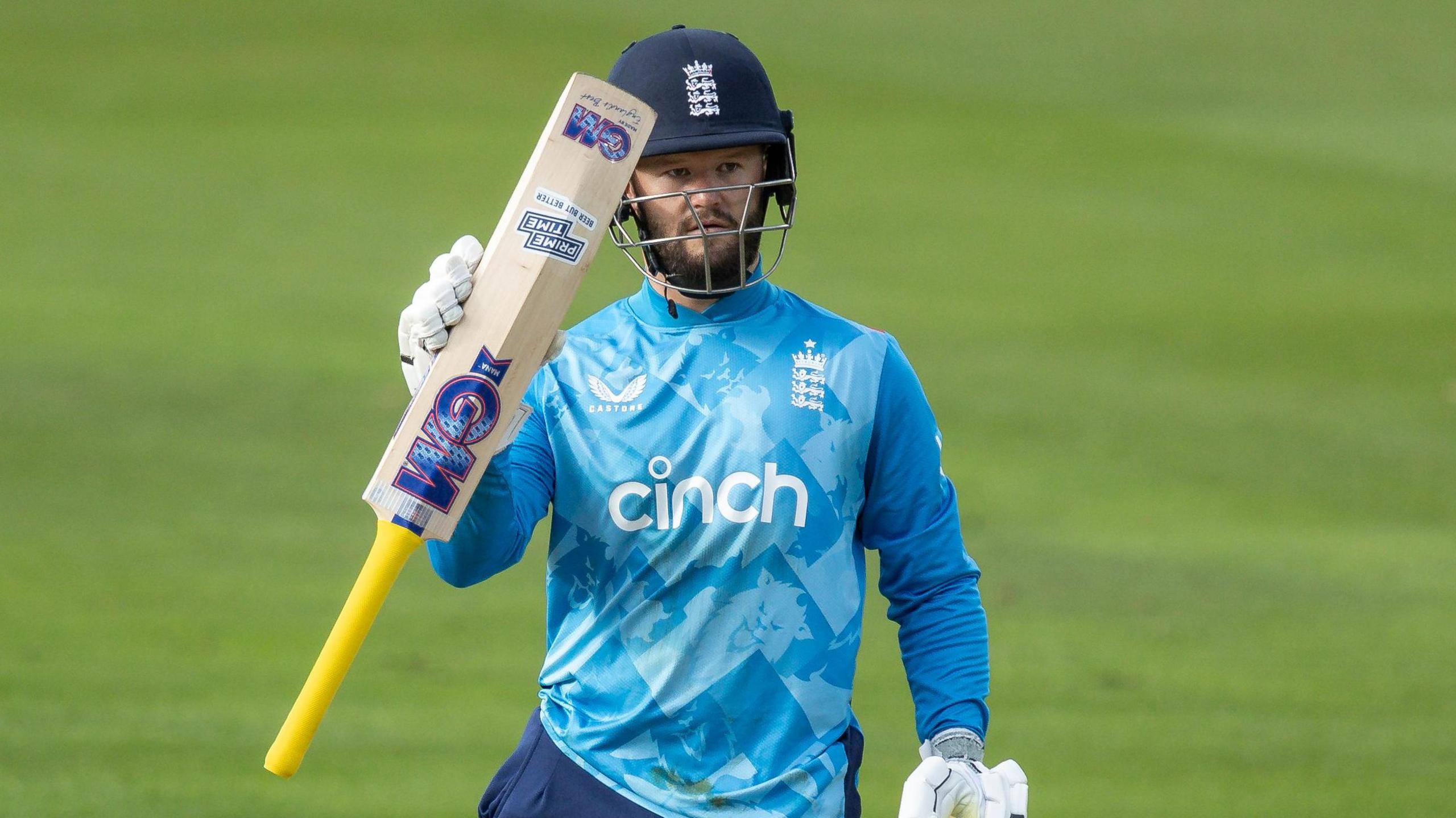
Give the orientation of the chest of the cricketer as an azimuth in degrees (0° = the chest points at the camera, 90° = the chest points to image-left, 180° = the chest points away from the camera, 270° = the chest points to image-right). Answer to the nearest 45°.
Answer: approximately 0°
